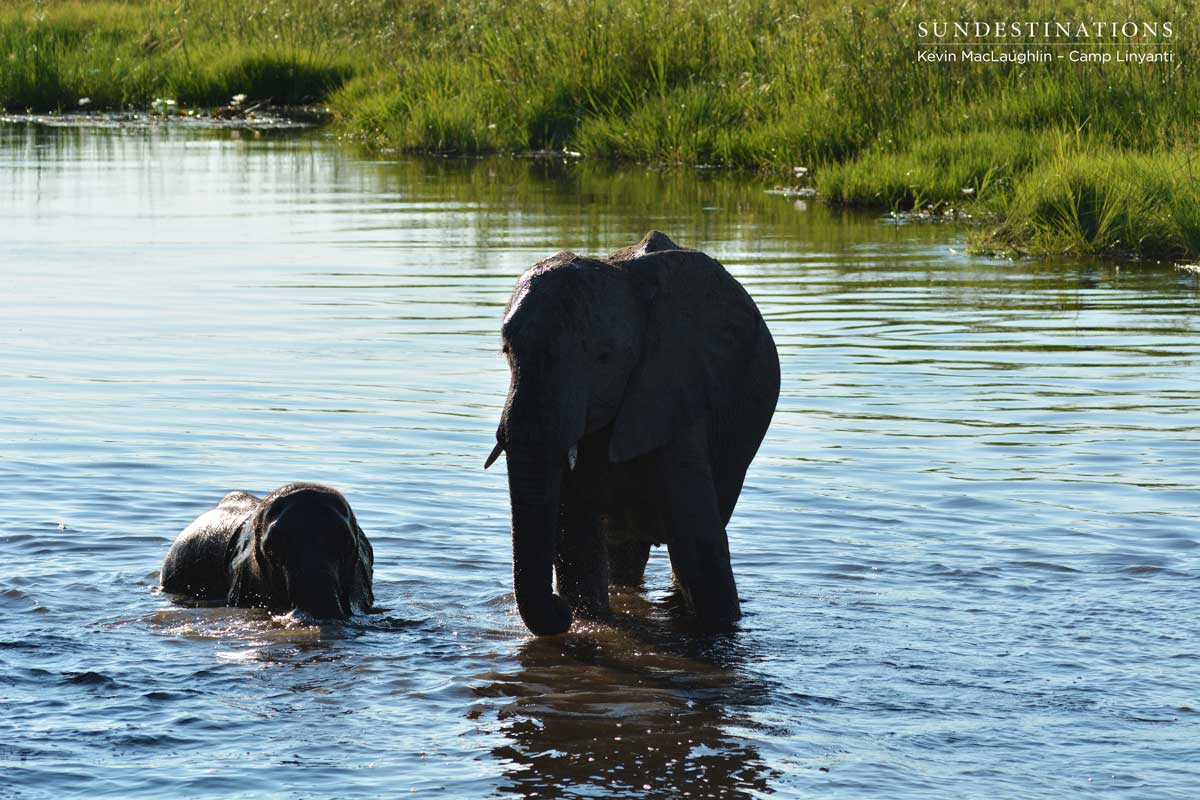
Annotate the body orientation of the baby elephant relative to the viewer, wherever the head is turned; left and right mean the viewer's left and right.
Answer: facing the viewer and to the right of the viewer

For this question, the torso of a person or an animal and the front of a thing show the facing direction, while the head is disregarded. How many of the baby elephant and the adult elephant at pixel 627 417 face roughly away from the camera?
0

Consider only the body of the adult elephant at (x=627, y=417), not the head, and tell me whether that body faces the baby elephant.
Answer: no

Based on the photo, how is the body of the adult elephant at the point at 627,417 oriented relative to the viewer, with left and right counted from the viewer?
facing the viewer and to the left of the viewer

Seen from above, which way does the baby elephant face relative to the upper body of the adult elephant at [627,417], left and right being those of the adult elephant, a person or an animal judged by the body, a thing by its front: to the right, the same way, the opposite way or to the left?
to the left

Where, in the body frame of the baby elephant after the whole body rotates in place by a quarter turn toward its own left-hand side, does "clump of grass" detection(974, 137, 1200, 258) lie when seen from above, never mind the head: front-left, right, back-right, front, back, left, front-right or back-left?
front

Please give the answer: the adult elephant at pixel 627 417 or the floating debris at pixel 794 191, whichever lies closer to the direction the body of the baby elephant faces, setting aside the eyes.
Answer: the adult elephant

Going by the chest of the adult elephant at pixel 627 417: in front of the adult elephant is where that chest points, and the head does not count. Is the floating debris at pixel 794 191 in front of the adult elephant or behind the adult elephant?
behind

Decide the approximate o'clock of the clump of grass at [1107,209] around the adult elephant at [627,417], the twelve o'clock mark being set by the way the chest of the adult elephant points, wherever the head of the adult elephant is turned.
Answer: The clump of grass is roughly at 5 o'clock from the adult elephant.

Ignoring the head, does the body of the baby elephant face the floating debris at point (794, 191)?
no
